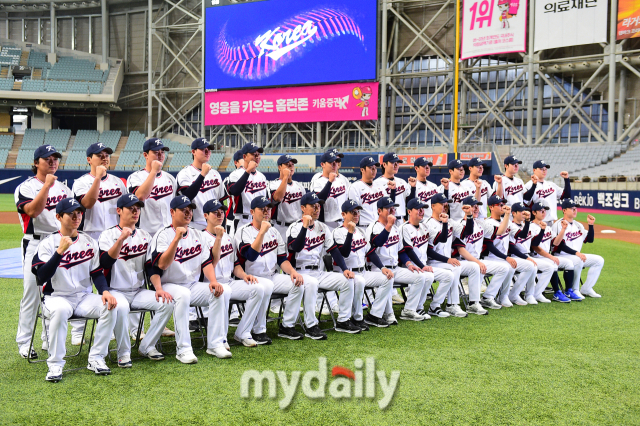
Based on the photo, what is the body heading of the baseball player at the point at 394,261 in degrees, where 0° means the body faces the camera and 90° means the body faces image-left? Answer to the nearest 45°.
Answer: approximately 315°

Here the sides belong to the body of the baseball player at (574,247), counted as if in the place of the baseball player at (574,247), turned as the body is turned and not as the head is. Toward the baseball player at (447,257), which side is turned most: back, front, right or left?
right

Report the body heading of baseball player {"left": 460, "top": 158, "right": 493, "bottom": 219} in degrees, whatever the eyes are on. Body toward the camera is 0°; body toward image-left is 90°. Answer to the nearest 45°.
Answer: approximately 315°

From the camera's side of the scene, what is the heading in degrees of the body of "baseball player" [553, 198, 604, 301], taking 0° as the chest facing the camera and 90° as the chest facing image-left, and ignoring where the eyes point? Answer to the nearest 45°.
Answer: approximately 315°
